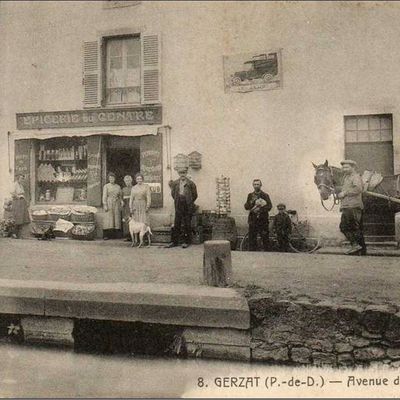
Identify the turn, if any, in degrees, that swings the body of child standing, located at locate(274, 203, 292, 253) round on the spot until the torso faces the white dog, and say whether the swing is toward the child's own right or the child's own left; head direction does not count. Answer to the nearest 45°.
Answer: approximately 90° to the child's own right

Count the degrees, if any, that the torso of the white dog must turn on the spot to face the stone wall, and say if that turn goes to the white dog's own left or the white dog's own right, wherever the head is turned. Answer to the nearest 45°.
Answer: approximately 135° to the white dog's own left

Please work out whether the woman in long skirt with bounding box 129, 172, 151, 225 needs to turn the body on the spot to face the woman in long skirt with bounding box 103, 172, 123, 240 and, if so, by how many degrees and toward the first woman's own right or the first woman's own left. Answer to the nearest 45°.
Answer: approximately 135° to the first woman's own right

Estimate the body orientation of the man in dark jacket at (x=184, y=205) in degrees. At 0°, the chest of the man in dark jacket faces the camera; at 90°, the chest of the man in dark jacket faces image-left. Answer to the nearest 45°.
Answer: approximately 0°

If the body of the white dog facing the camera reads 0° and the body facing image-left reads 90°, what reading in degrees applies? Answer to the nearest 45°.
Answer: approximately 45°

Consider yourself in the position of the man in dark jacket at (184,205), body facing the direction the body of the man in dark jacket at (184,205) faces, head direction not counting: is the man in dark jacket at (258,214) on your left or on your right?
on your left

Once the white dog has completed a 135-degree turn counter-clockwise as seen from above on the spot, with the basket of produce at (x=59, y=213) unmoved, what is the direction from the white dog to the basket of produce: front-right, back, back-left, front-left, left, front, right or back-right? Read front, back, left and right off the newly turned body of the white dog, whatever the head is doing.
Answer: back-right

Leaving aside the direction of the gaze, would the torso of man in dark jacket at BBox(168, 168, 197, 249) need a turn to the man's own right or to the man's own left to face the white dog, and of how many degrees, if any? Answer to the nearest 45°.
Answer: approximately 90° to the man's own right
